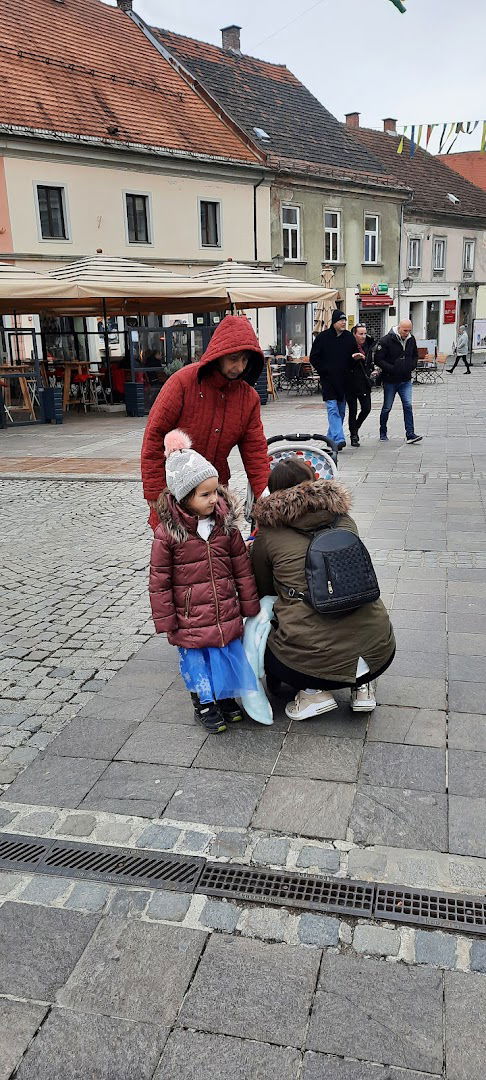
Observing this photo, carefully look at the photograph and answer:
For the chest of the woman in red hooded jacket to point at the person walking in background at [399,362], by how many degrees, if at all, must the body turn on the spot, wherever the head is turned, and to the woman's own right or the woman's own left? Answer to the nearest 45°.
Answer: approximately 135° to the woman's own left

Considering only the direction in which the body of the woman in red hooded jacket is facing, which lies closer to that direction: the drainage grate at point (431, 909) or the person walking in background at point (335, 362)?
the drainage grate

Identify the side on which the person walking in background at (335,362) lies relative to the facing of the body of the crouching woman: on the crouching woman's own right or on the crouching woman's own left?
on the crouching woman's own right

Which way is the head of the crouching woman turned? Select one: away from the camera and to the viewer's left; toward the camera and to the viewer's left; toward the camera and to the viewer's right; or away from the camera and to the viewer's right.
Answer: away from the camera and to the viewer's left

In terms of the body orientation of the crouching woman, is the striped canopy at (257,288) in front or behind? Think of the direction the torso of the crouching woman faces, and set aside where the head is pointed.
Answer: in front

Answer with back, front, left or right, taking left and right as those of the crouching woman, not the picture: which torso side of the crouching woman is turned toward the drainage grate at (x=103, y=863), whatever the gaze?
left

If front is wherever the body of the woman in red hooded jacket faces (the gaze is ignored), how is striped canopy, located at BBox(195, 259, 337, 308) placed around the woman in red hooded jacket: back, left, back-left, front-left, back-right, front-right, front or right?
back-left

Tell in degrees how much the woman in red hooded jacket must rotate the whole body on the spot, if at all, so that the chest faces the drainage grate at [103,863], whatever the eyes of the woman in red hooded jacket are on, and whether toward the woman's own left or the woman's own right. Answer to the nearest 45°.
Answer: approximately 45° to the woman's own right

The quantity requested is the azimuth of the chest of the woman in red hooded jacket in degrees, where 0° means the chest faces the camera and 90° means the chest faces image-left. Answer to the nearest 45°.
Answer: approximately 315°

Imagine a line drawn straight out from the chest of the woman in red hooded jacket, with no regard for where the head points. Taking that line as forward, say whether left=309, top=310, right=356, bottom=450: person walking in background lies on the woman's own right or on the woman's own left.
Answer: on the woman's own left

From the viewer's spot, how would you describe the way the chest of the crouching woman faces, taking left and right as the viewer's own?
facing away from the viewer and to the left of the viewer

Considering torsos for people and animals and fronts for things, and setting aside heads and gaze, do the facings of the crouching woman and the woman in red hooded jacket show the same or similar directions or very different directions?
very different directions

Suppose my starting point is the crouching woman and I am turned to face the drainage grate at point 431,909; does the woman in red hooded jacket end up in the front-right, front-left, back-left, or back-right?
back-right

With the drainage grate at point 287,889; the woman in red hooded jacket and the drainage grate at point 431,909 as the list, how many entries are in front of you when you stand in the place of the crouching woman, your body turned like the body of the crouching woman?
1
